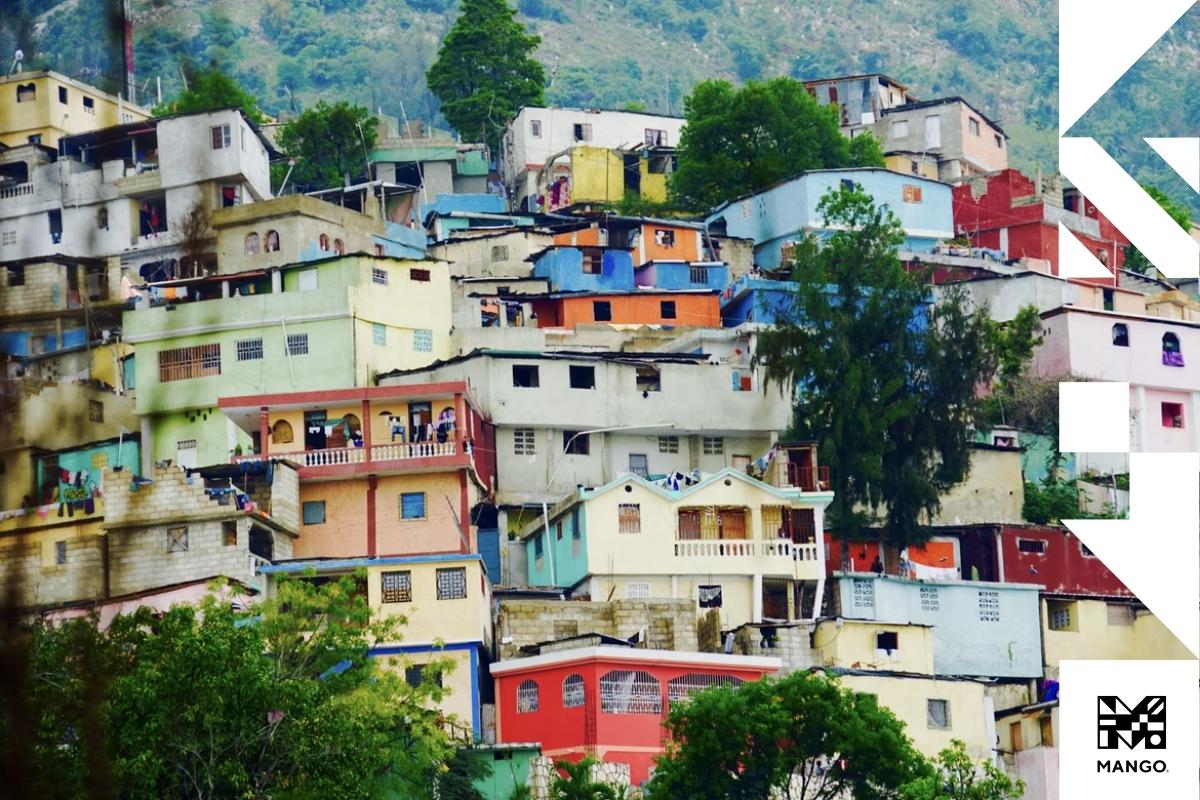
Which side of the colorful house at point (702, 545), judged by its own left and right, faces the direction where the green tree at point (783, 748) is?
front

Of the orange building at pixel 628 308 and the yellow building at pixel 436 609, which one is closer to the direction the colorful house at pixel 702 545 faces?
the yellow building

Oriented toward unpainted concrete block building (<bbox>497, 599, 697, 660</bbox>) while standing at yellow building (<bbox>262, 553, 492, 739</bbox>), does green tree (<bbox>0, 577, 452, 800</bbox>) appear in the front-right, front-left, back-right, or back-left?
back-right

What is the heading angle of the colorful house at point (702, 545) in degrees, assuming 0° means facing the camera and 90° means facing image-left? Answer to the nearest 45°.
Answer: approximately 0°

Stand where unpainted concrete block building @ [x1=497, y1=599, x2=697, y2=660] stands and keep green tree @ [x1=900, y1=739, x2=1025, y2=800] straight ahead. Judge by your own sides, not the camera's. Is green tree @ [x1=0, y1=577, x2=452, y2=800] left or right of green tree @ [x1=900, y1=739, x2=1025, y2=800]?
right

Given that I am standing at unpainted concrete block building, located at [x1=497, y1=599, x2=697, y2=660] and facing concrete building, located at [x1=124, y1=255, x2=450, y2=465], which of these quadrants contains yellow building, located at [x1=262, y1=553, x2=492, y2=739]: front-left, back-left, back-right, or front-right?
front-left

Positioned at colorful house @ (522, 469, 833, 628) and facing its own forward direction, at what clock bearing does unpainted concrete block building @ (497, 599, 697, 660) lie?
The unpainted concrete block building is roughly at 1 o'clock from the colorful house.

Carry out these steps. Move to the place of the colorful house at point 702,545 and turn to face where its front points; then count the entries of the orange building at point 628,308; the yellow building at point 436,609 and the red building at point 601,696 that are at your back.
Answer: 1

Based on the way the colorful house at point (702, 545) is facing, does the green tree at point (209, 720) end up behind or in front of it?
in front

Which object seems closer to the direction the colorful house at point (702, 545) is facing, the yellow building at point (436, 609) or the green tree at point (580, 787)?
the green tree

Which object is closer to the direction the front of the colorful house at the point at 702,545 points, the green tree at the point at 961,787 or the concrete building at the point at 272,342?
the green tree

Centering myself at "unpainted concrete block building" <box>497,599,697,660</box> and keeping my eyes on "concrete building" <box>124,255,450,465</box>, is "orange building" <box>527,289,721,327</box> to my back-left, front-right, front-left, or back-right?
front-right

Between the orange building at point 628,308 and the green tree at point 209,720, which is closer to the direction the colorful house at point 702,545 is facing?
the green tree

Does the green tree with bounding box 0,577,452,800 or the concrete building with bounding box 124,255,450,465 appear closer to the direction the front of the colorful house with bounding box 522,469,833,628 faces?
the green tree

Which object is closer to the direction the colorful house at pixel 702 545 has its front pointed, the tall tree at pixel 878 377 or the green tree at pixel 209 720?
the green tree

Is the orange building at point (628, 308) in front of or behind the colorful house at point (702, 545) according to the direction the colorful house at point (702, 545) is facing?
behind

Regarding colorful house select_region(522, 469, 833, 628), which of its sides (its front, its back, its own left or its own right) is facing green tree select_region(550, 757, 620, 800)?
front
